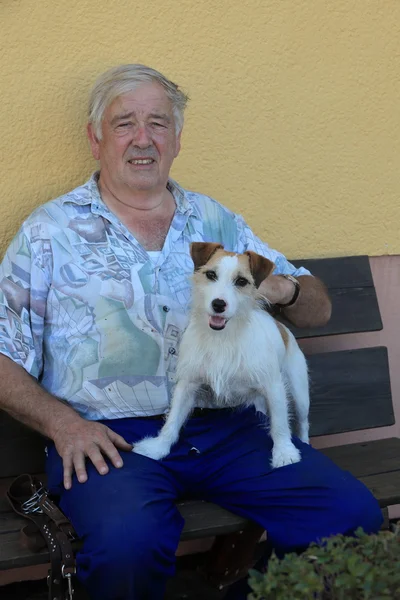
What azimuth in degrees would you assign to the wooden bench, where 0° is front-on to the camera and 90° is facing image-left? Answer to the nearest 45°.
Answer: approximately 0°
